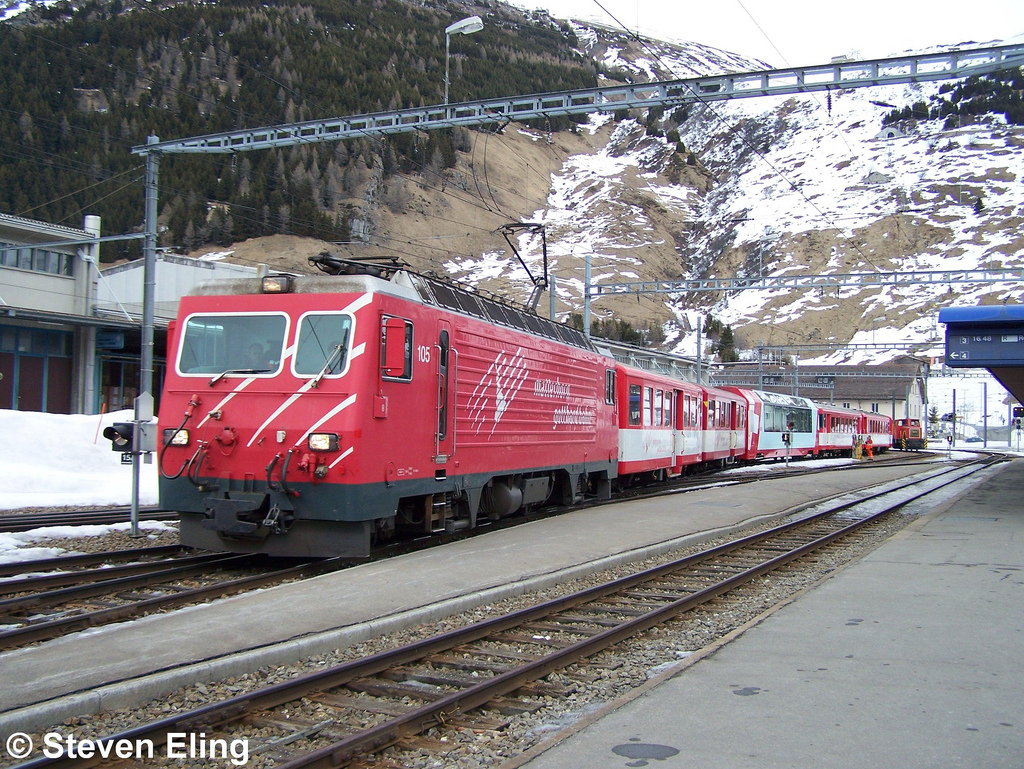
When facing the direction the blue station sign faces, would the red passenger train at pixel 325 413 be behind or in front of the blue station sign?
in front

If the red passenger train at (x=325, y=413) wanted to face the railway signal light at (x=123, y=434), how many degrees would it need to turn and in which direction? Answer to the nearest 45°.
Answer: approximately 90° to its right

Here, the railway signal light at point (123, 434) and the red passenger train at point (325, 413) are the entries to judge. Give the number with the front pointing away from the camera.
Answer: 0

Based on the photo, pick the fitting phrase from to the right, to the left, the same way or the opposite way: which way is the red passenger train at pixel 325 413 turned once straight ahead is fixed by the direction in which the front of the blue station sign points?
the same way

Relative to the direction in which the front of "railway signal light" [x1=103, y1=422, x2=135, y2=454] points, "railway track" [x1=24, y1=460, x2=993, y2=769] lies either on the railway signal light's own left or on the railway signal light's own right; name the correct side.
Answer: on the railway signal light's own left

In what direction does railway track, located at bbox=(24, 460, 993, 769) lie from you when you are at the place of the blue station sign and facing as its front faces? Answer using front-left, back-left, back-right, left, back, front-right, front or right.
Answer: front

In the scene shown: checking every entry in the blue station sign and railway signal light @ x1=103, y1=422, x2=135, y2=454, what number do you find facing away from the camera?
0

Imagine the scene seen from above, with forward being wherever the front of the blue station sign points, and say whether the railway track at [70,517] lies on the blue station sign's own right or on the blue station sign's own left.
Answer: on the blue station sign's own right

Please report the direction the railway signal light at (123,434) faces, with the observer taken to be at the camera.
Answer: facing the viewer and to the left of the viewer

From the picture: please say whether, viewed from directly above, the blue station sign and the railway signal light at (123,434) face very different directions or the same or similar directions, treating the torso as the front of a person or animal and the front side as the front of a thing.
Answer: same or similar directions

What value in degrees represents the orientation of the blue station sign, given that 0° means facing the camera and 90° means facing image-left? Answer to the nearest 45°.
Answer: approximately 0°

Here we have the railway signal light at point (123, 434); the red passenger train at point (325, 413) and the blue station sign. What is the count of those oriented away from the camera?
0

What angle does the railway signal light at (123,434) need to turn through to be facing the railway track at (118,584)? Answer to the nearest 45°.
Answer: approximately 45° to its left
